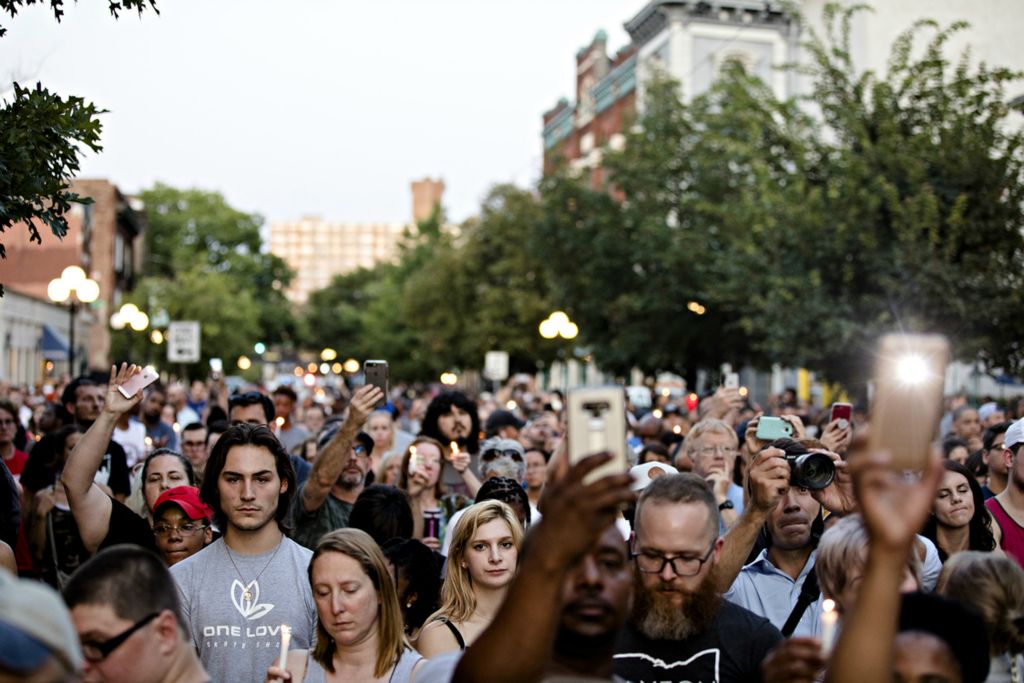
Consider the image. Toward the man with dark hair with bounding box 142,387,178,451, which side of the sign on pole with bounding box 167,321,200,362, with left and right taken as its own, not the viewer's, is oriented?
front

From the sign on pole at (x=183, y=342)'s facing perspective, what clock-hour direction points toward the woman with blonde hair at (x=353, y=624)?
The woman with blonde hair is roughly at 12 o'clock from the sign on pole.

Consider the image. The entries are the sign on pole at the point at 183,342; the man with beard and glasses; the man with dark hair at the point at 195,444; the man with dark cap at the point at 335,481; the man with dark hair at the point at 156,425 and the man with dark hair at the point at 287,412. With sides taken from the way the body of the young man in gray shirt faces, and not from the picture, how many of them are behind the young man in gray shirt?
5

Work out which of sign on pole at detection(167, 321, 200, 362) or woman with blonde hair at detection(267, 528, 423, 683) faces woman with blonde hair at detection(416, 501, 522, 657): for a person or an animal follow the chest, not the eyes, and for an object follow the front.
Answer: the sign on pole

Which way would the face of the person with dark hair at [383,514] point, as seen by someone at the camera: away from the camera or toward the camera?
away from the camera

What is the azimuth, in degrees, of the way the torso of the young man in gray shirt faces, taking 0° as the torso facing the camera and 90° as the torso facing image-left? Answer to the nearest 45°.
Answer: approximately 0°

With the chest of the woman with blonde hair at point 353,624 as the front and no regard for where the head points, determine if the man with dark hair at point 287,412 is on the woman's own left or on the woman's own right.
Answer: on the woman's own right

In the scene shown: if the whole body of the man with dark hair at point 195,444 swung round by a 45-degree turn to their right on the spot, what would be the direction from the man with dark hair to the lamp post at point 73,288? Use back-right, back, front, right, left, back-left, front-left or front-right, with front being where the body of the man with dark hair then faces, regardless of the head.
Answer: back-right

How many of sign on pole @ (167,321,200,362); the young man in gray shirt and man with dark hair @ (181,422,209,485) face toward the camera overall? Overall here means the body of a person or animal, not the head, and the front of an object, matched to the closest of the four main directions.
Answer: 3

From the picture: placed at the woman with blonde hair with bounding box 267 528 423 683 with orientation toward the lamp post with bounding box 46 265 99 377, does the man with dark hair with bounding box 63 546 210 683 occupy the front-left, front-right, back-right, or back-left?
back-left

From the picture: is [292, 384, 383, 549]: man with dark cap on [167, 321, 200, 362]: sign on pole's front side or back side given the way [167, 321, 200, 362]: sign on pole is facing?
on the front side

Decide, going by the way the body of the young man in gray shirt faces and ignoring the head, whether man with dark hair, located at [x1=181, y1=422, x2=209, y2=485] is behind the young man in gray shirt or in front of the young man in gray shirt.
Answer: behind

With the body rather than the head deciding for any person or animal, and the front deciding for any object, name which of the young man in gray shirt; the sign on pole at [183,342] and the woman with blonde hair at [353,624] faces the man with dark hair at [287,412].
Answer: the sign on pole

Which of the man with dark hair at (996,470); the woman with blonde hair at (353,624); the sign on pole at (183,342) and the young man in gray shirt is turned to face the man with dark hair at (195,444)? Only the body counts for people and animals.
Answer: the sign on pole
